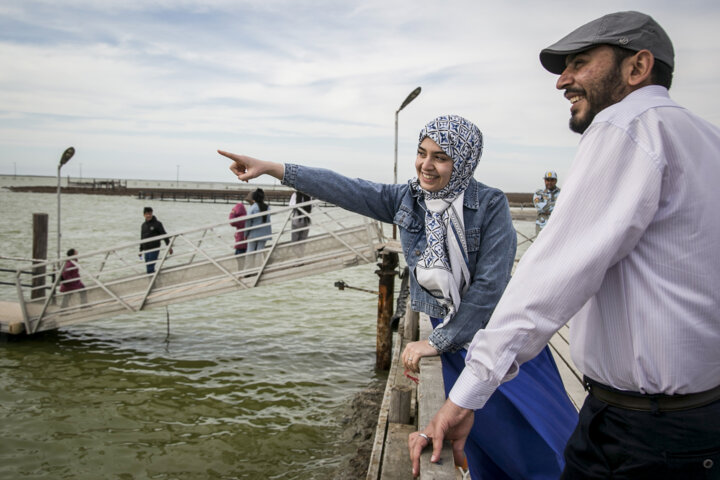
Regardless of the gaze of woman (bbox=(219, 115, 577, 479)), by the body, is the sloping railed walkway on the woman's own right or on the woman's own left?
on the woman's own right

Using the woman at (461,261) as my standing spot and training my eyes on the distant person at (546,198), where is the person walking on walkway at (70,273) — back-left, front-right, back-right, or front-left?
front-left

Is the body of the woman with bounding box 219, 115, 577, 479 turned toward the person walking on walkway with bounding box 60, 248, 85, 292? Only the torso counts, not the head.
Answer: no

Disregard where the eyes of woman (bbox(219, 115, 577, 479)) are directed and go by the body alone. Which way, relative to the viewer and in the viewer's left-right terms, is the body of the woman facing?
facing the viewer and to the left of the viewer

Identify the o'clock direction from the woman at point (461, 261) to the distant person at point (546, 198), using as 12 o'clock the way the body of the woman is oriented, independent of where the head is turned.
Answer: The distant person is roughly at 5 o'clock from the woman.

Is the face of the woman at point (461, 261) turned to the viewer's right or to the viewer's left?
to the viewer's left

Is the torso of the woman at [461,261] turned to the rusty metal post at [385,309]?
no

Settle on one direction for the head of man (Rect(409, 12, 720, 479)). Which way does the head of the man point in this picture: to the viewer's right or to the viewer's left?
to the viewer's left

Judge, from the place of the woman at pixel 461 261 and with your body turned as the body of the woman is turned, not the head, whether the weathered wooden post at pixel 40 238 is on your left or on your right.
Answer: on your right
